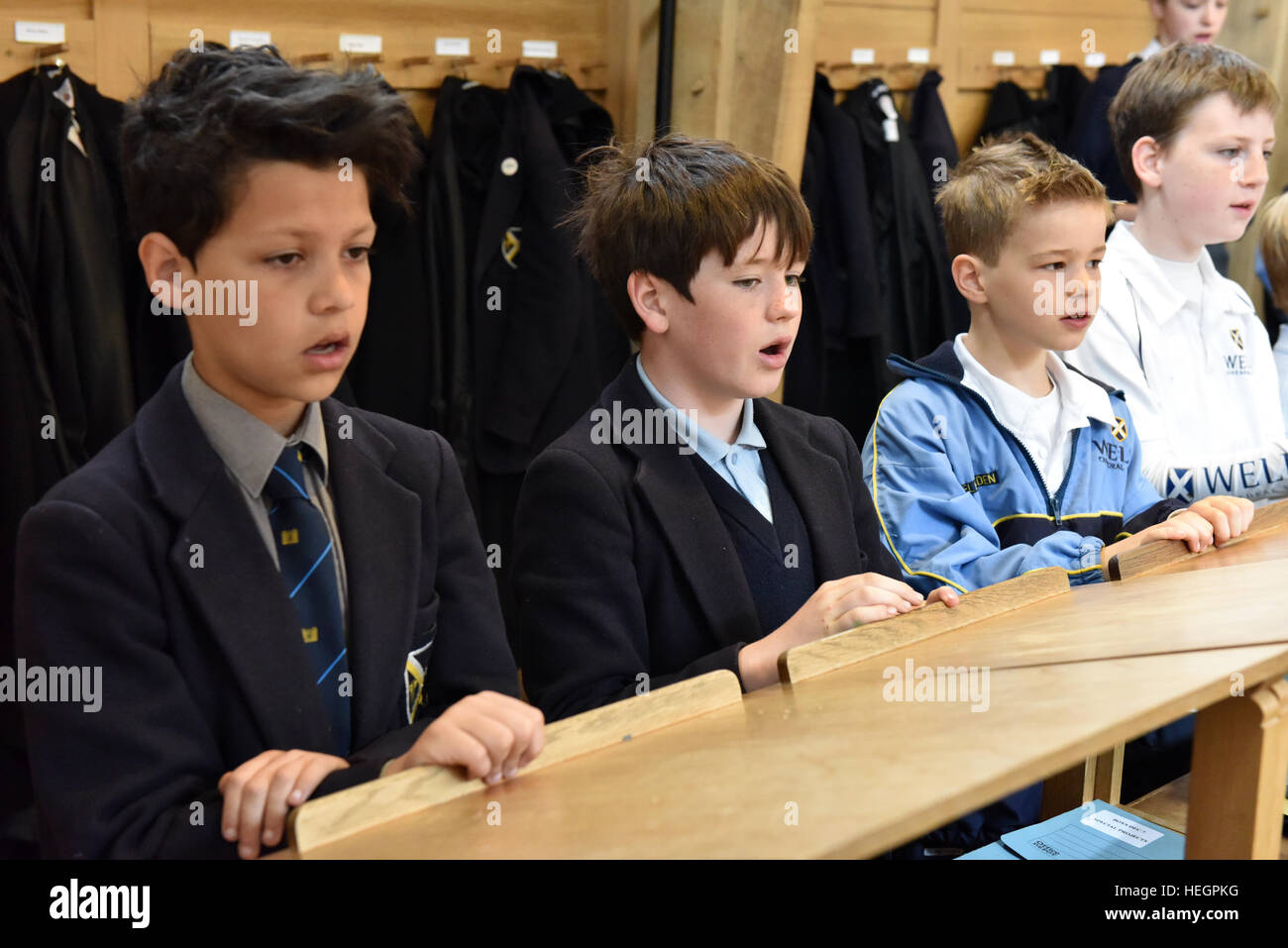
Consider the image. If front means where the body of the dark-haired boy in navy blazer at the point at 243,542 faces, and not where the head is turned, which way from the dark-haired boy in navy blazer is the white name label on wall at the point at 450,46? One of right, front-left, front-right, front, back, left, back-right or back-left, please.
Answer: back-left

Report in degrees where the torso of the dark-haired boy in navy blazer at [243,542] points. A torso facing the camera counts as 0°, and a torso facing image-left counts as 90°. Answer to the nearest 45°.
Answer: approximately 315°

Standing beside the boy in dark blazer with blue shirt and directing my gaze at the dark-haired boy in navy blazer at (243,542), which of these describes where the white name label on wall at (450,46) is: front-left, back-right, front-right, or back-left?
back-right

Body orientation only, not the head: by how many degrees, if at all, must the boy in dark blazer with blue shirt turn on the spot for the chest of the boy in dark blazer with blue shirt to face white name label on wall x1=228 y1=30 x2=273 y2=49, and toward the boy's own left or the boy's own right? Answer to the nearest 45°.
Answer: approximately 180°

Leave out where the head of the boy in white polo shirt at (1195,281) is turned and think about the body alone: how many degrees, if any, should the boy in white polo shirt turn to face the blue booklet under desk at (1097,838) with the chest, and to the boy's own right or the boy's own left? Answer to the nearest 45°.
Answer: approximately 45° to the boy's own right
